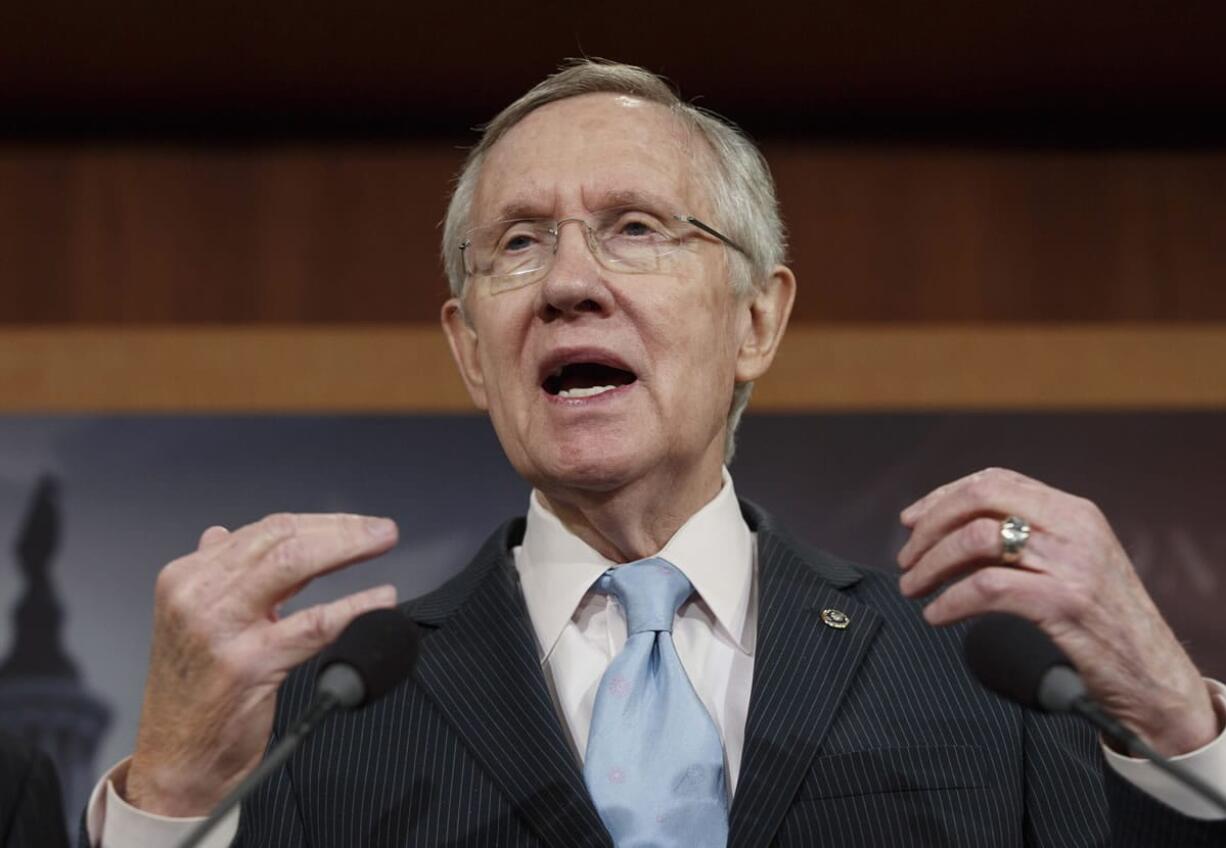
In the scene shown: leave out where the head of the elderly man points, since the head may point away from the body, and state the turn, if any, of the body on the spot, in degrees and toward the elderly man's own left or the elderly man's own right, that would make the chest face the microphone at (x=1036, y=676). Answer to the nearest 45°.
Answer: approximately 45° to the elderly man's own left

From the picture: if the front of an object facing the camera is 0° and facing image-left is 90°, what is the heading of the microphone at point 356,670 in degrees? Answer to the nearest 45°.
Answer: approximately 225°

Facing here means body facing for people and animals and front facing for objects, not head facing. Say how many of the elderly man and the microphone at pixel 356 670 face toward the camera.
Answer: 1

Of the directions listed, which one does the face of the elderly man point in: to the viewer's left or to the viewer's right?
to the viewer's left

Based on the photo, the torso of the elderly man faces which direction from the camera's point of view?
toward the camera

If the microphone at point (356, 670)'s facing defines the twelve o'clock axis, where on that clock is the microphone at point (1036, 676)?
the microphone at point (1036, 676) is roughly at 2 o'clock from the microphone at point (356, 670).
